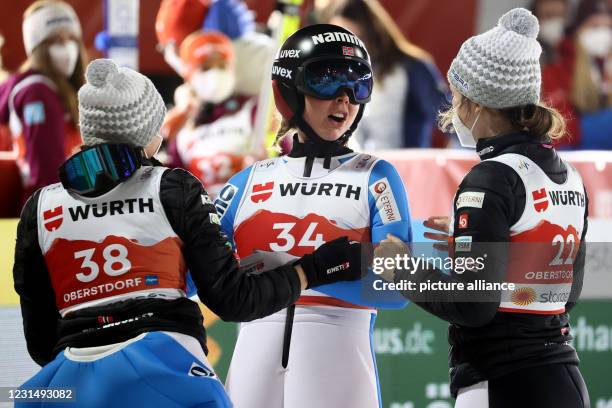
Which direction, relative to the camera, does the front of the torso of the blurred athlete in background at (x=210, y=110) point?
toward the camera

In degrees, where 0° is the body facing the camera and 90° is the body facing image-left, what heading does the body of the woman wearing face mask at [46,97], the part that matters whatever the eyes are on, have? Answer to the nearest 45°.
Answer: approximately 315°

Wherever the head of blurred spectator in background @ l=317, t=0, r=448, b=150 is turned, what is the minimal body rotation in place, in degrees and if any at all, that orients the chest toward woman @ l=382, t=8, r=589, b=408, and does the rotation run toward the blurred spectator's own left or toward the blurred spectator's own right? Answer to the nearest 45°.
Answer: approximately 45° to the blurred spectator's own left

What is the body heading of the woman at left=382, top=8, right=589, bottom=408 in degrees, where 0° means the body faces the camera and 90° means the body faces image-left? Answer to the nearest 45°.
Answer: approximately 135°

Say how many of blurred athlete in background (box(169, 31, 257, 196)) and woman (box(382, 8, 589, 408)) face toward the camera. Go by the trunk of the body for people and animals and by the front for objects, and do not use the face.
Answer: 1

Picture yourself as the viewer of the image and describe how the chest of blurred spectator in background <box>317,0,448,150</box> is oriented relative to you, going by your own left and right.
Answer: facing the viewer and to the left of the viewer

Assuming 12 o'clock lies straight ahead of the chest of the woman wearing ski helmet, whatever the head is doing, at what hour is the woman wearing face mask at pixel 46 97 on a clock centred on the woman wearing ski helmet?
The woman wearing face mask is roughly at 5 o'clock from the woman wearing ski helmet.

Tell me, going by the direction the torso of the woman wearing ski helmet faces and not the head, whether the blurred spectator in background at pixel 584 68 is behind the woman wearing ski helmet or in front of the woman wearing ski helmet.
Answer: behind

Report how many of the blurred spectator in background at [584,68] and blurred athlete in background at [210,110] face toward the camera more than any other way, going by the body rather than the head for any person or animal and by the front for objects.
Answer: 2

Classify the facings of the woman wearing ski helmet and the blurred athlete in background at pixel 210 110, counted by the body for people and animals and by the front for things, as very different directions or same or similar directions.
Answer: same or similar directions

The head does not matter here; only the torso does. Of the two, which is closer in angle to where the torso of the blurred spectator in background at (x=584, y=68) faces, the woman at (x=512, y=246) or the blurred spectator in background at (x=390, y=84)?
the woman

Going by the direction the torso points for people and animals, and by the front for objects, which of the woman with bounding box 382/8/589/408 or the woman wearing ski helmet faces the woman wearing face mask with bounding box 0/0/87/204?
the woman

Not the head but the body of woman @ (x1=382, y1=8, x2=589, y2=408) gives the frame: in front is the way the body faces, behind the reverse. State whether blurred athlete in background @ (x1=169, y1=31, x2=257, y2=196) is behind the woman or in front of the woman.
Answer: in front

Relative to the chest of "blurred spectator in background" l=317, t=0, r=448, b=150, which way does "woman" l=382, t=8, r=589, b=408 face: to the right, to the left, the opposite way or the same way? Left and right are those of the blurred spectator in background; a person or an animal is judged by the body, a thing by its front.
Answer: to the right

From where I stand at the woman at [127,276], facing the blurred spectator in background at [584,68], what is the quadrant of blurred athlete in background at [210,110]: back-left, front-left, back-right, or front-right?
front-left

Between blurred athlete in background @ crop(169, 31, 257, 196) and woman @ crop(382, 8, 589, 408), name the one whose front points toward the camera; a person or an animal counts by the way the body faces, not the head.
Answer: the blurred athlete in background

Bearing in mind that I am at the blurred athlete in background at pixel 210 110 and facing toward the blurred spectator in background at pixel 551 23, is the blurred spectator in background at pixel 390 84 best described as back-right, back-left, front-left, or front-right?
front-right

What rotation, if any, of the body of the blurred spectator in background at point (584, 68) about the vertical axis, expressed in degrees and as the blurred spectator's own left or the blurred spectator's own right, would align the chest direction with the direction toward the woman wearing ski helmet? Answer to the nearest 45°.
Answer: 0° — they already face them
